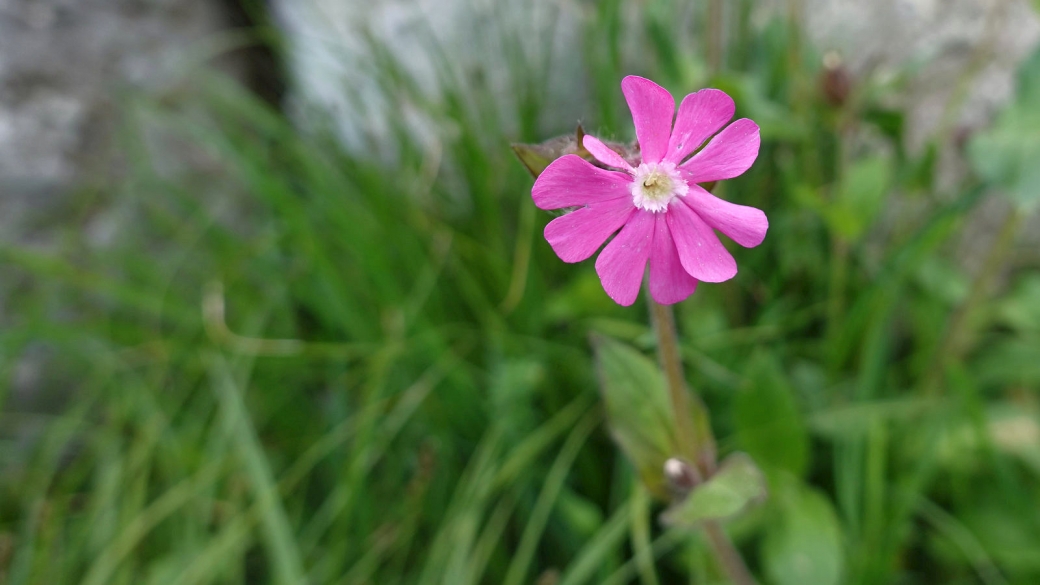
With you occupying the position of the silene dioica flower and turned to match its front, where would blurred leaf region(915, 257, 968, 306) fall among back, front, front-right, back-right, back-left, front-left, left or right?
back-left

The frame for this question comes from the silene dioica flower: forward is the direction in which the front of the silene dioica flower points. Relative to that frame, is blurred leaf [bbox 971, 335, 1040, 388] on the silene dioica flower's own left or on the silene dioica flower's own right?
on the silene dioica flower's own left

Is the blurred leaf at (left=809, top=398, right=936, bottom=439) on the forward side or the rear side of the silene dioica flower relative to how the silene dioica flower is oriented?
on the rear side

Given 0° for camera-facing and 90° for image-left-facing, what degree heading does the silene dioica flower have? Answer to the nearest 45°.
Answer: approximately 0°
